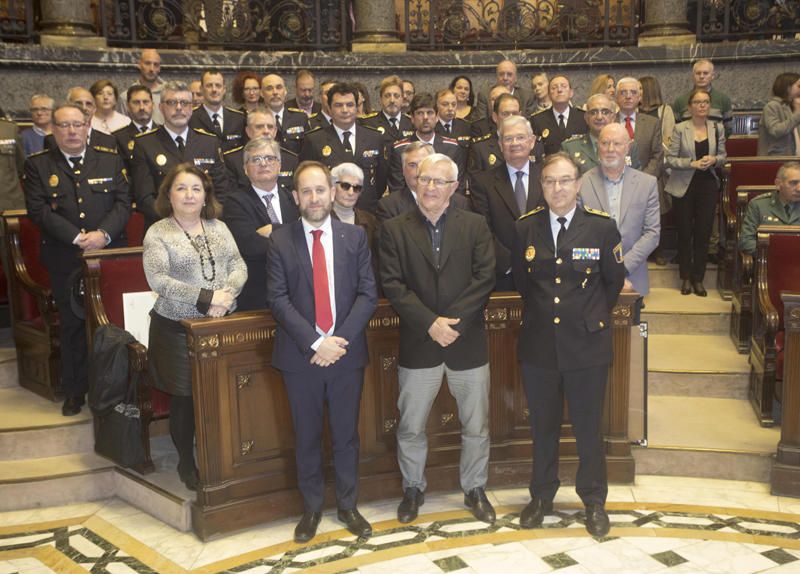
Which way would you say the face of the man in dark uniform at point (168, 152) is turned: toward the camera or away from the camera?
toward the camera

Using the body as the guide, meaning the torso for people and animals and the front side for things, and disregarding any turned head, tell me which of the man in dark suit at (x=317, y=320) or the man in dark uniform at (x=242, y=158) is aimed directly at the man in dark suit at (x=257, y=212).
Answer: the man in dark uniform at (x=242, y=158)

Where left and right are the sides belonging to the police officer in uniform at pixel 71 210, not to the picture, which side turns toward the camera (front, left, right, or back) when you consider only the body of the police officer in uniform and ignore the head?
front

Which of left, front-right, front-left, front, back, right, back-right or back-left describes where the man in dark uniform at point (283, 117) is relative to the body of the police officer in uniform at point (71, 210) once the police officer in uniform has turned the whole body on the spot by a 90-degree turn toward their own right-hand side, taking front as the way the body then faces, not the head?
back-right

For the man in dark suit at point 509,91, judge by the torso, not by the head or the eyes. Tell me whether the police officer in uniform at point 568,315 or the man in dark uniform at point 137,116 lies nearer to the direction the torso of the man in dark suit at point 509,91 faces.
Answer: the police officer in uniform

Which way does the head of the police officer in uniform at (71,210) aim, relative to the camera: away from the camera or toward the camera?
toward the camera

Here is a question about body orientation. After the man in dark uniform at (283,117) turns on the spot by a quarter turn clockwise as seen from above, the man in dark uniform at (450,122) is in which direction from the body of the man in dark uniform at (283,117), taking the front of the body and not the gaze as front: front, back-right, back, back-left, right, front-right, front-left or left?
back

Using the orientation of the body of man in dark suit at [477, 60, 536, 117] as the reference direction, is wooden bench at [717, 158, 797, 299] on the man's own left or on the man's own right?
on the man's own left

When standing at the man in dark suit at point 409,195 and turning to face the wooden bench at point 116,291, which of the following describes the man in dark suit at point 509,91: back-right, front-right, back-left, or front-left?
back-right

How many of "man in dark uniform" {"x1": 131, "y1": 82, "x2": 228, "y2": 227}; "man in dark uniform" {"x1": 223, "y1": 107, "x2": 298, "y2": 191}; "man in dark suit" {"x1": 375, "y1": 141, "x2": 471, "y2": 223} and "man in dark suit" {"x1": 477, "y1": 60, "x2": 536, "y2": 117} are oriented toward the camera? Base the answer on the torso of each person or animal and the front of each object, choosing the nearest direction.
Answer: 4

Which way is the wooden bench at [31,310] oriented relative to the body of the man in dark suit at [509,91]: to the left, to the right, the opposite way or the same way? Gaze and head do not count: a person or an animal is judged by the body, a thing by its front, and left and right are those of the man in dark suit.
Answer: to the left

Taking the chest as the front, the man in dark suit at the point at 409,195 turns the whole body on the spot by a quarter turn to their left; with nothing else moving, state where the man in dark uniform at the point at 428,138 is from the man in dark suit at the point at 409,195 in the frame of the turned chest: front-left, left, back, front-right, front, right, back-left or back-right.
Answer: left

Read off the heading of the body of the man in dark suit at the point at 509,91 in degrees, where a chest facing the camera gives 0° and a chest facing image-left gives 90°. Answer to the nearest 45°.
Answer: approximately 0°

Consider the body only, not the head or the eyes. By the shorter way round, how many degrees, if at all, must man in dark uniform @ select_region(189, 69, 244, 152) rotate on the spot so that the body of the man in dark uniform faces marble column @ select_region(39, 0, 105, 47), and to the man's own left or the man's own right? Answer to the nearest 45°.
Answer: approximately 135° to the man's own right

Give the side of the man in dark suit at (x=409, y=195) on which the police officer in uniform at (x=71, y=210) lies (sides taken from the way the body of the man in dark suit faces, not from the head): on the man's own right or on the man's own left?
on the man's own right

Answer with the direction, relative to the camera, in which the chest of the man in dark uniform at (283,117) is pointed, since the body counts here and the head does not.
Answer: toward the camera

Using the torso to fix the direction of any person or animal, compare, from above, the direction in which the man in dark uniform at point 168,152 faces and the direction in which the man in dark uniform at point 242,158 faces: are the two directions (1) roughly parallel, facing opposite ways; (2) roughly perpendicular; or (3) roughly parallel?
roughly parallel
